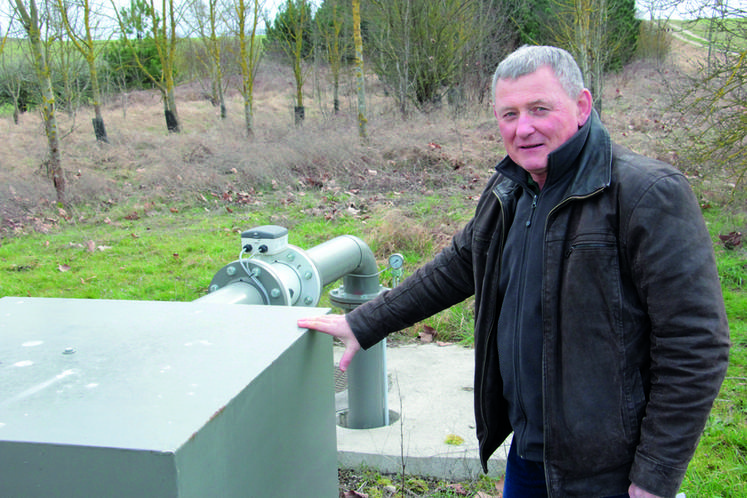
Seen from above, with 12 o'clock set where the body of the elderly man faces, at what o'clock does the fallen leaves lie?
The fallen leaves is roughly at 5 o'clock from the elderly man.

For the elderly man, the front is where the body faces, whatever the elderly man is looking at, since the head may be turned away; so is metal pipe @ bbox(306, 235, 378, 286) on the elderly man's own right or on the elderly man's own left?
on the elderly man's own right

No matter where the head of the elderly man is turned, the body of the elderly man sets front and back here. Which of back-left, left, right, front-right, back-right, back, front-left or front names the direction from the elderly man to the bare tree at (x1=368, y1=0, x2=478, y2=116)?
back-right

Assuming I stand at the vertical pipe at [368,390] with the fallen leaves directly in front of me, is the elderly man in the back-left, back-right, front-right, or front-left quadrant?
back-right

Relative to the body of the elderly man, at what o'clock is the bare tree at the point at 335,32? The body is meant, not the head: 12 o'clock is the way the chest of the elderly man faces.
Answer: The bare tree is roughly at 4 o'clock from the elderly man.

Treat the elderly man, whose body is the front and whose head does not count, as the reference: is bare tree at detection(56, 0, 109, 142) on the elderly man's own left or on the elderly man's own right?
on the elderly man's own right

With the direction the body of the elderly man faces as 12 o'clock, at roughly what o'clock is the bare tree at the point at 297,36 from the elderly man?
The bare tree is roughly at 4 o'clock from the elderly man.

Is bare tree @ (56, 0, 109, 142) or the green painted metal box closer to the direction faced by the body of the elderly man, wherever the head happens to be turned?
the green painted metal box

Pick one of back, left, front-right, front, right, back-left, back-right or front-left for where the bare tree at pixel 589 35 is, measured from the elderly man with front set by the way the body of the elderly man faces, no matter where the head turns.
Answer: back-right

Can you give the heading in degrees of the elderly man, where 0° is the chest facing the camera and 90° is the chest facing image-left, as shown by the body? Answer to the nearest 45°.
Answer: approximately 45°

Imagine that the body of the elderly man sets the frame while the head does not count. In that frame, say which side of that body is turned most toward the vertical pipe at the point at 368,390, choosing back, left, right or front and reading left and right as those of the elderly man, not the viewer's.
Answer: right
